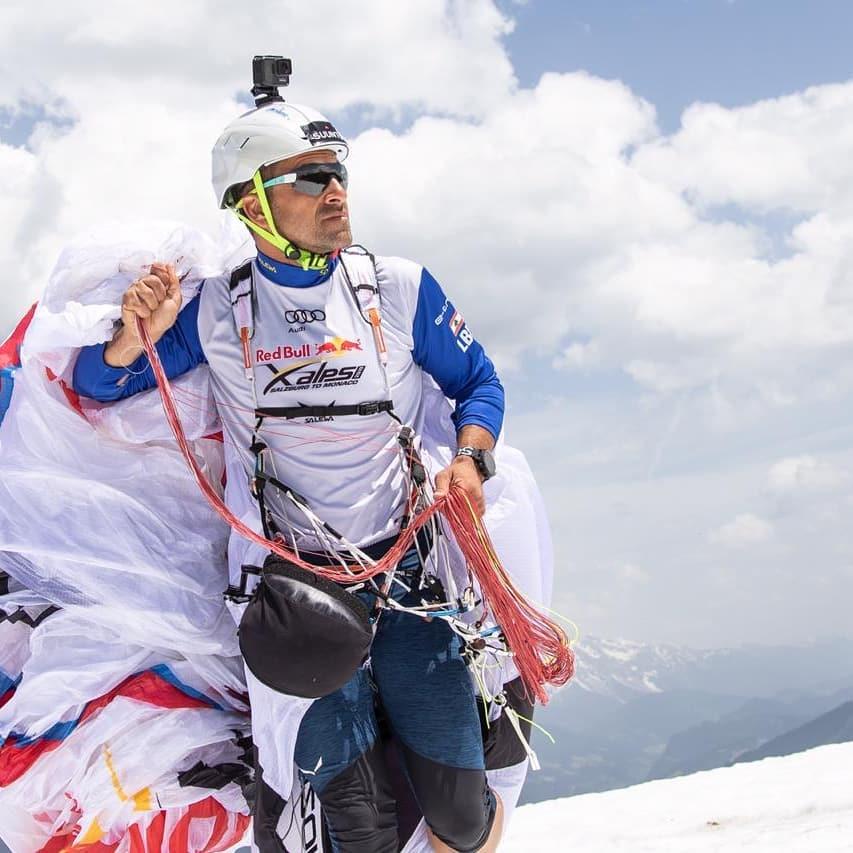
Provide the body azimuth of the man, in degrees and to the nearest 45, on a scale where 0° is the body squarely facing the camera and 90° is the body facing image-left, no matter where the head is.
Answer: approximately 0°

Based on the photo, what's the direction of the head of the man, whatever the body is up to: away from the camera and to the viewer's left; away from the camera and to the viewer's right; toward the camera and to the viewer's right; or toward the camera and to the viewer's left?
toward the camera and to the viewer's right
